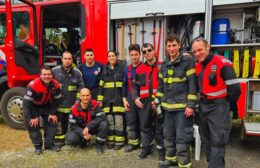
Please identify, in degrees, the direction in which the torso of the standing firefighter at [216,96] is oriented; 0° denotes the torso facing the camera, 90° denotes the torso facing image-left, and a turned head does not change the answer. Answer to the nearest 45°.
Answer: approximately 45°

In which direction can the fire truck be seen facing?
to the viewer's left

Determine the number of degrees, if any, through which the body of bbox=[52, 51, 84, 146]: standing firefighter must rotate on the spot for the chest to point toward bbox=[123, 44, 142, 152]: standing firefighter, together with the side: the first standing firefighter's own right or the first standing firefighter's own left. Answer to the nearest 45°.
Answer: approximately 45° to the first standing firefighter's own left

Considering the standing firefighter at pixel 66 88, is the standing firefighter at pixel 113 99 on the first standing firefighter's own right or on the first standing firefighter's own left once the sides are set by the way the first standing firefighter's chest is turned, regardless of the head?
on the first standing firefighter's own left

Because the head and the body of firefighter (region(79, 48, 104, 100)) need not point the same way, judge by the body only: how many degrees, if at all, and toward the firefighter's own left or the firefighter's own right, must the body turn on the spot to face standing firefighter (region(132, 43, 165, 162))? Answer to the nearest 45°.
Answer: approximately 45° to the firefighter's own left
